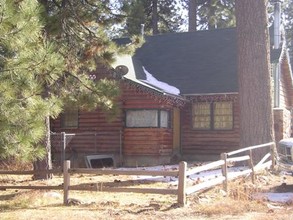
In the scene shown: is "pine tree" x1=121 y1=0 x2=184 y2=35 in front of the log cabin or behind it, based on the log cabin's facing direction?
behind

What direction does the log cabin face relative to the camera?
toward the camera

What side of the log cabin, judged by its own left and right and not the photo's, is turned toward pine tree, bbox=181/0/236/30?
back
